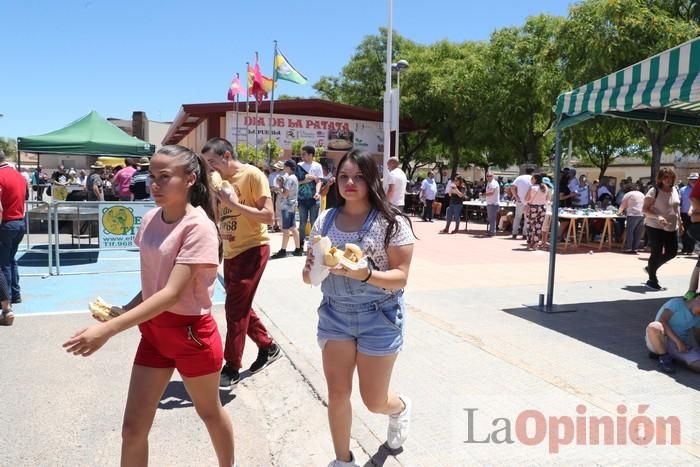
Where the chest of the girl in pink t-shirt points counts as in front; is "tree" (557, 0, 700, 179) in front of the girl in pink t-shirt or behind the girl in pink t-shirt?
behind

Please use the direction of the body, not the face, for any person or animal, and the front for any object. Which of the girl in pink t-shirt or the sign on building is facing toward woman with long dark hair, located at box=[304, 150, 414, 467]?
the sign on building

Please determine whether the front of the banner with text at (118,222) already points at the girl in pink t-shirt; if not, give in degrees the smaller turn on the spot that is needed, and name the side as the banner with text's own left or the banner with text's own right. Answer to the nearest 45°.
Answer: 0° — it already faces them

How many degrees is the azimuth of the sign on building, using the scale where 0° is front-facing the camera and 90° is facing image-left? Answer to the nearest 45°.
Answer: approximately 0°

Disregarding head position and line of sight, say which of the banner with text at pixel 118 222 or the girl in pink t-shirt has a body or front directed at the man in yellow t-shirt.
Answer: the banner with text

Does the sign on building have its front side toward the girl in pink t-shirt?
yes

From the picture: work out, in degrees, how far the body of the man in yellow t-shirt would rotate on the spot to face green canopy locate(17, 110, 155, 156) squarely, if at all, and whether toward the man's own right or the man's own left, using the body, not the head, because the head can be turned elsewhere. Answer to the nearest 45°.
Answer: approximately 135° to the man's own right

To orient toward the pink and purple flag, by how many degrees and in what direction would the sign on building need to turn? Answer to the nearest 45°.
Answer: approximately 45° to its right
